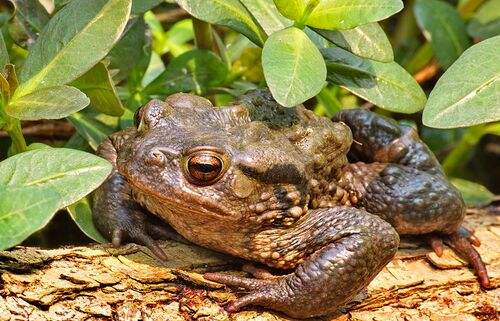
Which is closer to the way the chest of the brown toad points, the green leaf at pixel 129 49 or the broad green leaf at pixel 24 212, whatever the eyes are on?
the broad green leaf

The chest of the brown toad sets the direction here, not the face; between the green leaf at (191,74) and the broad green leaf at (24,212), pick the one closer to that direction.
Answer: the broad green leaf

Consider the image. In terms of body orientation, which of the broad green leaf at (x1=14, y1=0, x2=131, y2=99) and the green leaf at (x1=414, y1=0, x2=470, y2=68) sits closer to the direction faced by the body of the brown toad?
the broad green leaf

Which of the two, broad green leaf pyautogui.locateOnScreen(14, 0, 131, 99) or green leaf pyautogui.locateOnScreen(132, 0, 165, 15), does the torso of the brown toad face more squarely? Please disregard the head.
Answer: the broad green leaf

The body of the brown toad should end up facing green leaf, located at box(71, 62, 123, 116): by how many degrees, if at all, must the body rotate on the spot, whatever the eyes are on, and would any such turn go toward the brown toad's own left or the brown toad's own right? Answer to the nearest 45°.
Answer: approximately 45° to the brown toad's own right

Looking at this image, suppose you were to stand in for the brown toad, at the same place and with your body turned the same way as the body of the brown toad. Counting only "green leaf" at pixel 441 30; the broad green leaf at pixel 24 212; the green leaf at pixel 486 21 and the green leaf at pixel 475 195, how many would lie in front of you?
1

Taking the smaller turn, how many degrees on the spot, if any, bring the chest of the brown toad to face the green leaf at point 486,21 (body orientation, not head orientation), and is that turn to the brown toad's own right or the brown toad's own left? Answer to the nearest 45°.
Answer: approximately 180°

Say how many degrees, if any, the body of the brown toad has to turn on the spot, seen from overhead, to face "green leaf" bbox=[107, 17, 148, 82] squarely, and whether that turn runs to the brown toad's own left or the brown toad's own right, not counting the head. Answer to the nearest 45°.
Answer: approximately 90° to the brown toad's own right

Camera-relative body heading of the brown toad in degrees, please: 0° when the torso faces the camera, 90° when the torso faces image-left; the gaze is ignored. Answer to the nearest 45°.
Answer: approximately 45°

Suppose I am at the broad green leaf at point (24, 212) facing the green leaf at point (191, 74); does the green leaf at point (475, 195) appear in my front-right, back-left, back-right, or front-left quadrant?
front-right

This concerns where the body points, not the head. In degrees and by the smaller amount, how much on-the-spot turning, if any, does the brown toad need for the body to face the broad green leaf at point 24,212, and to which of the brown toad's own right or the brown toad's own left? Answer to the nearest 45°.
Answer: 0° — it already faces it

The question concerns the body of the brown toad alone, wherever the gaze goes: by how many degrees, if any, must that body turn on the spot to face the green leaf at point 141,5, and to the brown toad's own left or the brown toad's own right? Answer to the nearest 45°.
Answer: approximately 90° to the brown toad's own right

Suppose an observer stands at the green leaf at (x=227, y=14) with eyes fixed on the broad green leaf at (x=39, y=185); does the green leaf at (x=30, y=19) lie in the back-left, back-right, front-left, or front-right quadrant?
front-right

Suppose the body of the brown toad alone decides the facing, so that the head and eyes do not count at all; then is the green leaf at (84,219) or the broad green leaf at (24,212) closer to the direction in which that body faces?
the broad green leaf

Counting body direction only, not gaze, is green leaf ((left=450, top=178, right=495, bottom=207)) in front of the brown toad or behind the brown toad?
behind
